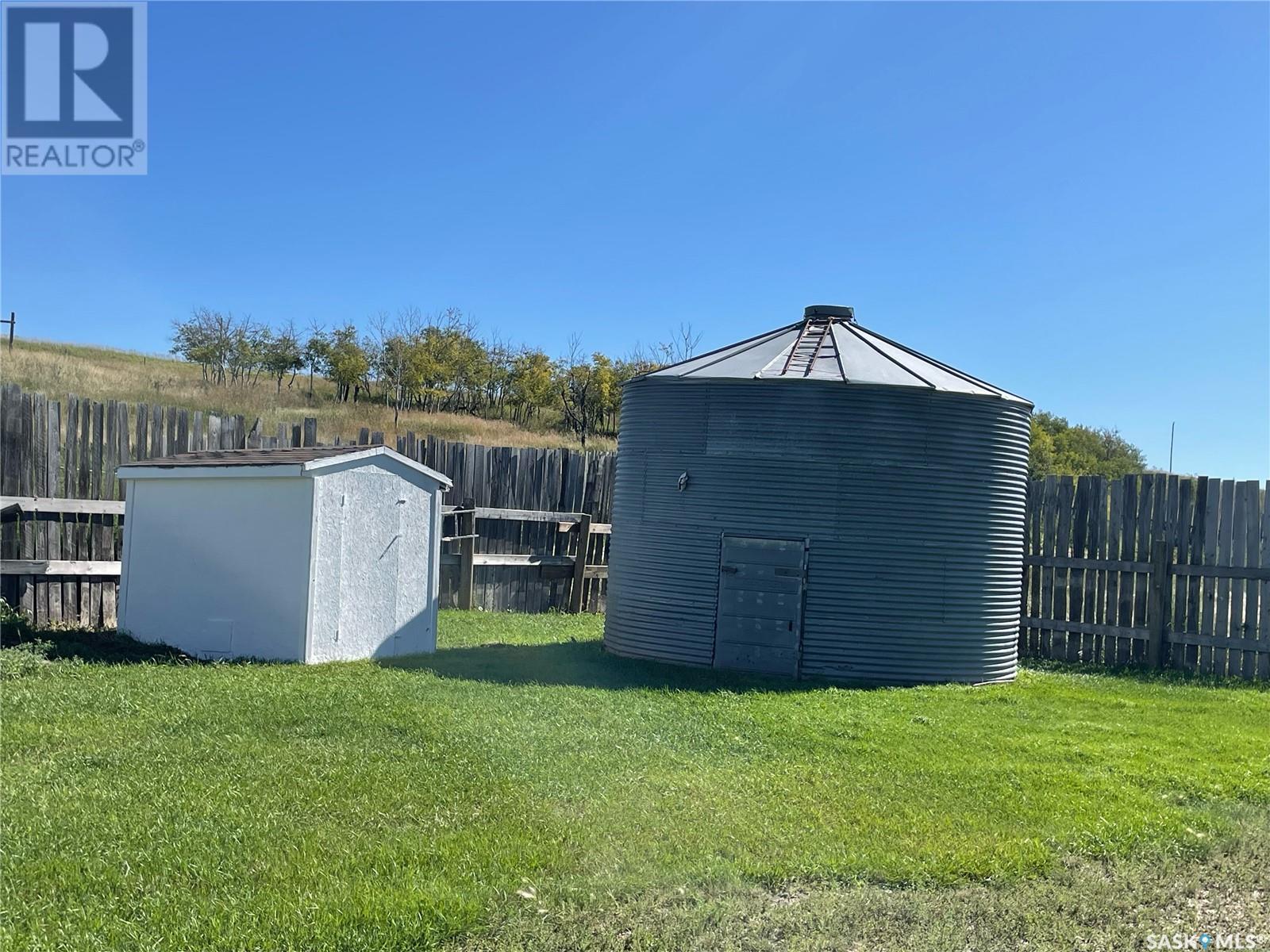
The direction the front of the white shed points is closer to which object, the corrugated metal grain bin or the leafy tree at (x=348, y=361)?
the corrugated metal grain bin

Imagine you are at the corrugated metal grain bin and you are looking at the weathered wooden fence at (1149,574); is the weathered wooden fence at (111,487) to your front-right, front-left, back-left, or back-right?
back-left

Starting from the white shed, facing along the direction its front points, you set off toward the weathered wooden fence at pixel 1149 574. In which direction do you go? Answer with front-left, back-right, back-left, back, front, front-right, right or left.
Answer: front-left

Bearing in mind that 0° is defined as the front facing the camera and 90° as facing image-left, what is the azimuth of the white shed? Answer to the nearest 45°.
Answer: approximately 315°

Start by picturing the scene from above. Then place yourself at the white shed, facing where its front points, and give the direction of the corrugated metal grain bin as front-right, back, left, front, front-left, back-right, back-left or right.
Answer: front-left

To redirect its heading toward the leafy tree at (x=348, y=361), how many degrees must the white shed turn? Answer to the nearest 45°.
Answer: approximately 135° to its left
